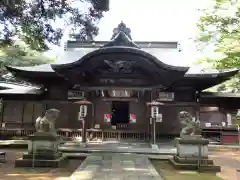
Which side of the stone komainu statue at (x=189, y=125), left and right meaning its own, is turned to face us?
left

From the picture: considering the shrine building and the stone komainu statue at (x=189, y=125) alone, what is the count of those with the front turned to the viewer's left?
1

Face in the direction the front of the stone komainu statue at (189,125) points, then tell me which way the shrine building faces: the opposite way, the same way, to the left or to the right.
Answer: to the left

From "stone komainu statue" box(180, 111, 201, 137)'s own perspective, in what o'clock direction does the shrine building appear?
The shrine building is roughly at 2 o'clock from the stone komainu statue.
